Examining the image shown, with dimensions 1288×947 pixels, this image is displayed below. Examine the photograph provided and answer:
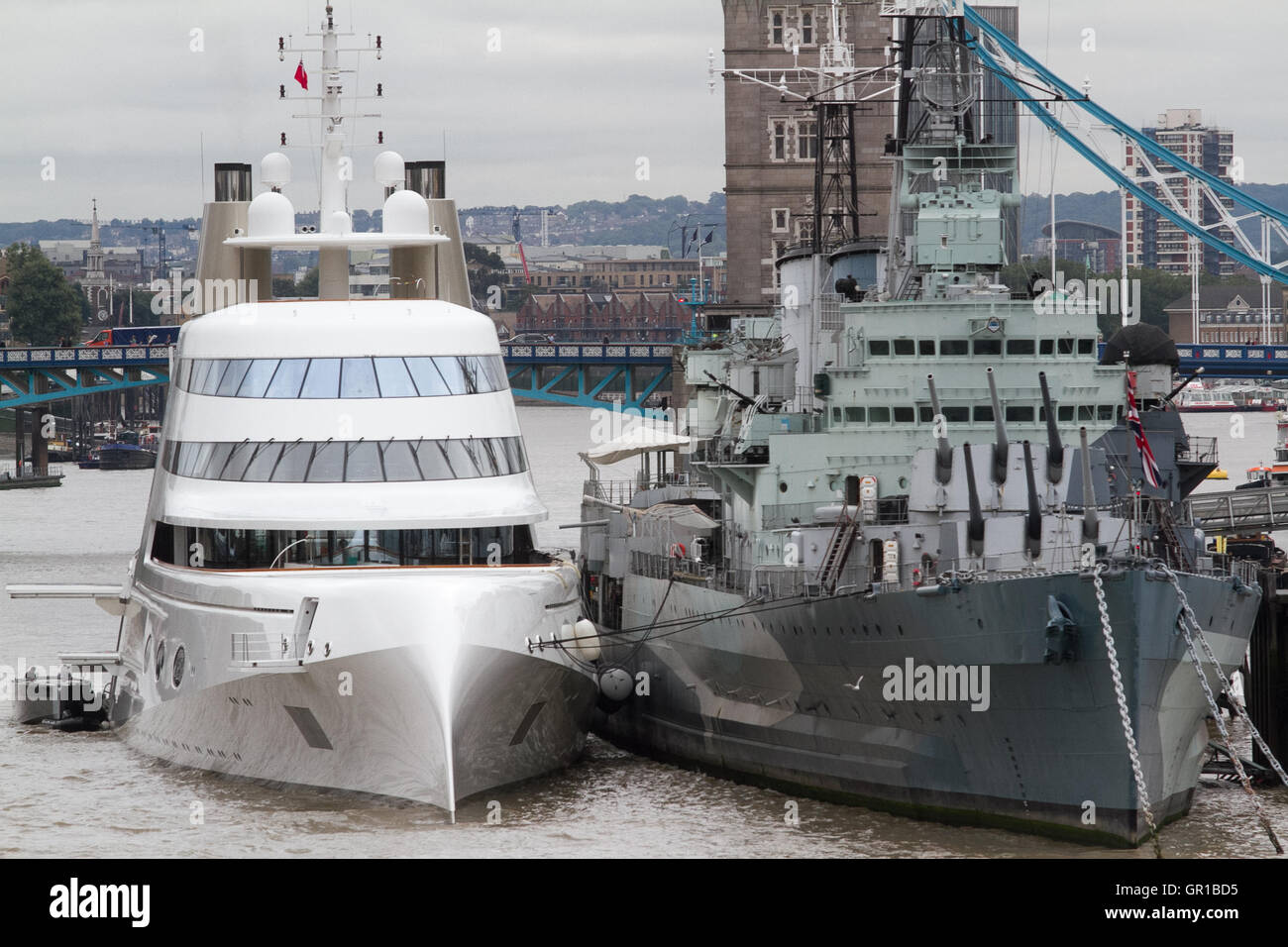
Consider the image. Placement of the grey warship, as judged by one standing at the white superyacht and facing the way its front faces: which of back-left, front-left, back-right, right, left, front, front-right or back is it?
left

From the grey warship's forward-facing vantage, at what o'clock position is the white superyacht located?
The white superyacht is roughly at 4 o'clock from the grey warship.

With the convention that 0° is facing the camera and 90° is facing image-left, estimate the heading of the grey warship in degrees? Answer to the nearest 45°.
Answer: approximately 315°

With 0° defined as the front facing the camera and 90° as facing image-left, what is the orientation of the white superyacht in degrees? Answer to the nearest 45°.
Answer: approximately 0°

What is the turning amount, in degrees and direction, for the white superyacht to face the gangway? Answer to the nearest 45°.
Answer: approximately 135° to its left

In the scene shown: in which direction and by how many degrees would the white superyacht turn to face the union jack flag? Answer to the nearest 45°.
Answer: approximately 90° to its left
